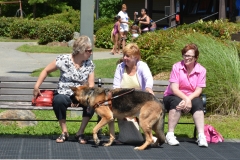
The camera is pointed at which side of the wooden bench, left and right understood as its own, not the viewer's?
front

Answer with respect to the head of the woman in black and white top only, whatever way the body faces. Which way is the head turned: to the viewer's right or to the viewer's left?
to the viewer's right

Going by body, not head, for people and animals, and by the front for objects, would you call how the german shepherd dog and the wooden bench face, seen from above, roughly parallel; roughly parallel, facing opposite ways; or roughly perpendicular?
roughly perpendicular

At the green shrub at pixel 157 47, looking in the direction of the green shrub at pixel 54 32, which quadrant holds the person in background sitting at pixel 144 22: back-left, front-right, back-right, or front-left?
front-right

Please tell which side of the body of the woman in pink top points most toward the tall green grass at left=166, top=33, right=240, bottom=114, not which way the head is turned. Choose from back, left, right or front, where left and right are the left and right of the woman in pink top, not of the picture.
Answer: back

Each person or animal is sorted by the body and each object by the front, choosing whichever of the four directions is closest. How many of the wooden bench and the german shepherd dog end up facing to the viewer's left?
1

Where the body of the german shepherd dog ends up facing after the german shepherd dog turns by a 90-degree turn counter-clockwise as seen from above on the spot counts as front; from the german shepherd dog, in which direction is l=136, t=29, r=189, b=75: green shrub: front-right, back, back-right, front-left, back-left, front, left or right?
back

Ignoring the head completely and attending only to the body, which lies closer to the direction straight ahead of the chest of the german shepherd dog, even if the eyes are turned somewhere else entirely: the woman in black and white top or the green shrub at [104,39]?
the woman in black and white top

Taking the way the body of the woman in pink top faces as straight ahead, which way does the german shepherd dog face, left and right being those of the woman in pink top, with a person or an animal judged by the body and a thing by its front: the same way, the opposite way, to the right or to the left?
to the right

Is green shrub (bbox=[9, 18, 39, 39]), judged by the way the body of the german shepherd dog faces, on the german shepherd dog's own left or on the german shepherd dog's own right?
on the german shepherd dog's own right

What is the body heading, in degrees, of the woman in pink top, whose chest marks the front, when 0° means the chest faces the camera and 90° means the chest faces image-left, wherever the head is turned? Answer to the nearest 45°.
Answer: approximately 0°

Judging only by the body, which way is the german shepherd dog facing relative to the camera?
to the viewer's left
